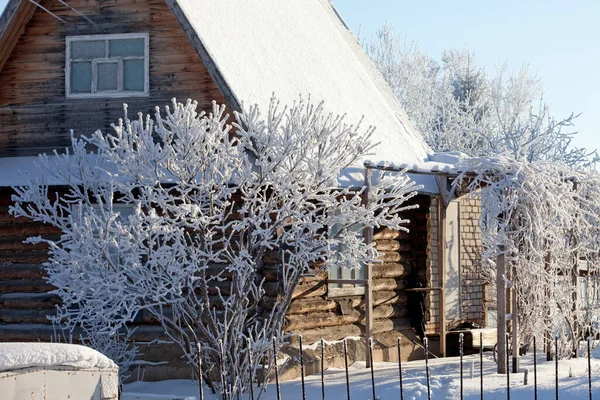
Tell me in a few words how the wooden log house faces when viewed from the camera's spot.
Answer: facing the viewer and to the left of the viewer

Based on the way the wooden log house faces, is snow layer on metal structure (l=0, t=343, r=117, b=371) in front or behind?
in front

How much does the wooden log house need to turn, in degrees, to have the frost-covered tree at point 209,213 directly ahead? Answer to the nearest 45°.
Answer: approximately 45° to its left

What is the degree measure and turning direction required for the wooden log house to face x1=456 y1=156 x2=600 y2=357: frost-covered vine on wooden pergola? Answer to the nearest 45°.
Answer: approximately 135° to its left

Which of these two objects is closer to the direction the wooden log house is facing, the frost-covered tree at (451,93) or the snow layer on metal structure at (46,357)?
the snow layer on metal structure

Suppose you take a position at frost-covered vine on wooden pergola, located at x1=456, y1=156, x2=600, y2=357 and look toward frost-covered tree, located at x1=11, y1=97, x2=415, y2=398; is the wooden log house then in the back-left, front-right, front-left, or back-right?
front-right

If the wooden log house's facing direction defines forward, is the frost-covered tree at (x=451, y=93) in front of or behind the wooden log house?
behind

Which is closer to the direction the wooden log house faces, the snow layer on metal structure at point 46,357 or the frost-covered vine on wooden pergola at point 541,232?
the snow layer on metal structure
